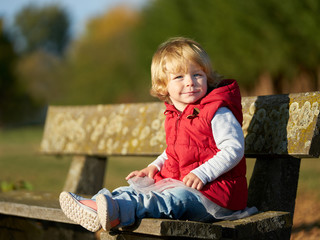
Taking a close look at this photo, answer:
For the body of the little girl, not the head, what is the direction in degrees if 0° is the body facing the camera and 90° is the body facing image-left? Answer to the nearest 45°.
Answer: approximately 45°

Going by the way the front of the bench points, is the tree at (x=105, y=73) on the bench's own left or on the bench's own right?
on the bench's own right

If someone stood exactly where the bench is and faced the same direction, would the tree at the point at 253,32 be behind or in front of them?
behind

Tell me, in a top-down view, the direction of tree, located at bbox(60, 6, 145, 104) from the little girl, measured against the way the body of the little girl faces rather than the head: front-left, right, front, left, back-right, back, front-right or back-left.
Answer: back-right

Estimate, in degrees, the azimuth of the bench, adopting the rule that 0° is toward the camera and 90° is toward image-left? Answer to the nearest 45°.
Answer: approximately 45°
